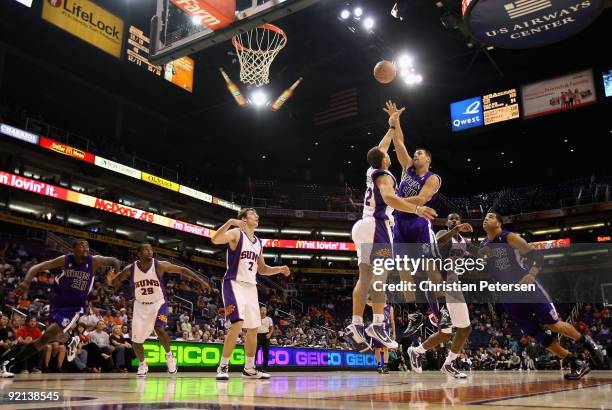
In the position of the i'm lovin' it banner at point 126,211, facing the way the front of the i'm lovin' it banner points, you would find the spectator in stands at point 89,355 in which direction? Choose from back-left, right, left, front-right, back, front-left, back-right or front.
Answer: front-right

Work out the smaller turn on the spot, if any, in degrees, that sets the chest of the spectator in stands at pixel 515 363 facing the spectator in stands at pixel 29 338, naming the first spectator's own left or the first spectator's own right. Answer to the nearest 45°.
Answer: approximately 45° to the first spectator's own right

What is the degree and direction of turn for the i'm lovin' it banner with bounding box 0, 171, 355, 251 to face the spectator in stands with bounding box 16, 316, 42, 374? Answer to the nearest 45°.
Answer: approximately 45° to its right

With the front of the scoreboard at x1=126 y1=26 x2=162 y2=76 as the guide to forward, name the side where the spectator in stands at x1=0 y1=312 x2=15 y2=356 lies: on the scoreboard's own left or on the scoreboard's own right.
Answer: on the scoreboard's own right

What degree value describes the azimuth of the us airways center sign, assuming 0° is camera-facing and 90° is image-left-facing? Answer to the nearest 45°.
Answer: approximately 0°

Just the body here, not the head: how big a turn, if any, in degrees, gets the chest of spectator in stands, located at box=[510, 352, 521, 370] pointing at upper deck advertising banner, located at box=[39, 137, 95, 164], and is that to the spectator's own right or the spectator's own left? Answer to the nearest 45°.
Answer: approximately 90° to the spectator's own right

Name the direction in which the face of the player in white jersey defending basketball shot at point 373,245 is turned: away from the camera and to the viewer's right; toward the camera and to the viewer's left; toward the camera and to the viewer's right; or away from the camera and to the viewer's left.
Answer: away from the camera and to the viewer's right

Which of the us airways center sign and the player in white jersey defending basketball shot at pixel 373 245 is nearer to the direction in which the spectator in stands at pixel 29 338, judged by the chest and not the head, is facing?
the player in white jersey defending basketball shot

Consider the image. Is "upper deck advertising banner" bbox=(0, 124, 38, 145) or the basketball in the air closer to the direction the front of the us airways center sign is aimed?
the basketball in the air

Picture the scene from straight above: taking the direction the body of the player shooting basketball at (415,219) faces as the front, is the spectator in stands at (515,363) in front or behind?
behind
